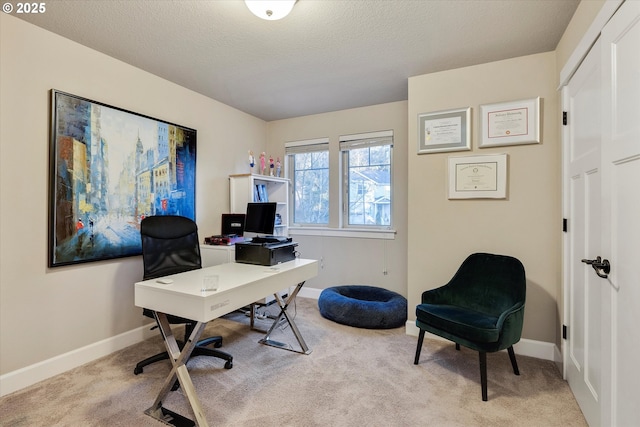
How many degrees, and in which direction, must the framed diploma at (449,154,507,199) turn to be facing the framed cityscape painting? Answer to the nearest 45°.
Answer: approximately 45° to its right

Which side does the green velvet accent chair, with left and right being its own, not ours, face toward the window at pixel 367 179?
right

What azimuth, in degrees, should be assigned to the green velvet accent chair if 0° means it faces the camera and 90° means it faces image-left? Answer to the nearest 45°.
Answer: approximately 45°

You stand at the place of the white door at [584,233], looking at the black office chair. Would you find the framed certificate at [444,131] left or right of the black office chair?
right

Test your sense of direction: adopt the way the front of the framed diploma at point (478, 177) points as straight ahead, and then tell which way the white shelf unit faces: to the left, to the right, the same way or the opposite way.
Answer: to the left

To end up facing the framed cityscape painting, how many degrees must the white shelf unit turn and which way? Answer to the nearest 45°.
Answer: approximately 90° to its right
